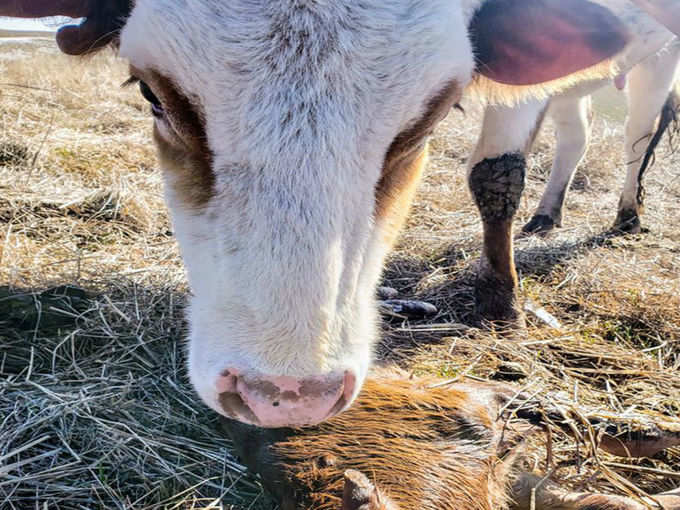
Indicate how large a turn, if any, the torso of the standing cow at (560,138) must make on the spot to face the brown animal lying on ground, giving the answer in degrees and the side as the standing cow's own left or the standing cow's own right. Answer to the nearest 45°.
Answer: approximately 45° to the standing cow's own left

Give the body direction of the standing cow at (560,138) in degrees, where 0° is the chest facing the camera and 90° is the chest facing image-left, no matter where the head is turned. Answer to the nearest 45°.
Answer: approximately 45°

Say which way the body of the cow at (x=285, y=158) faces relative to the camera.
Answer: toward the camera
